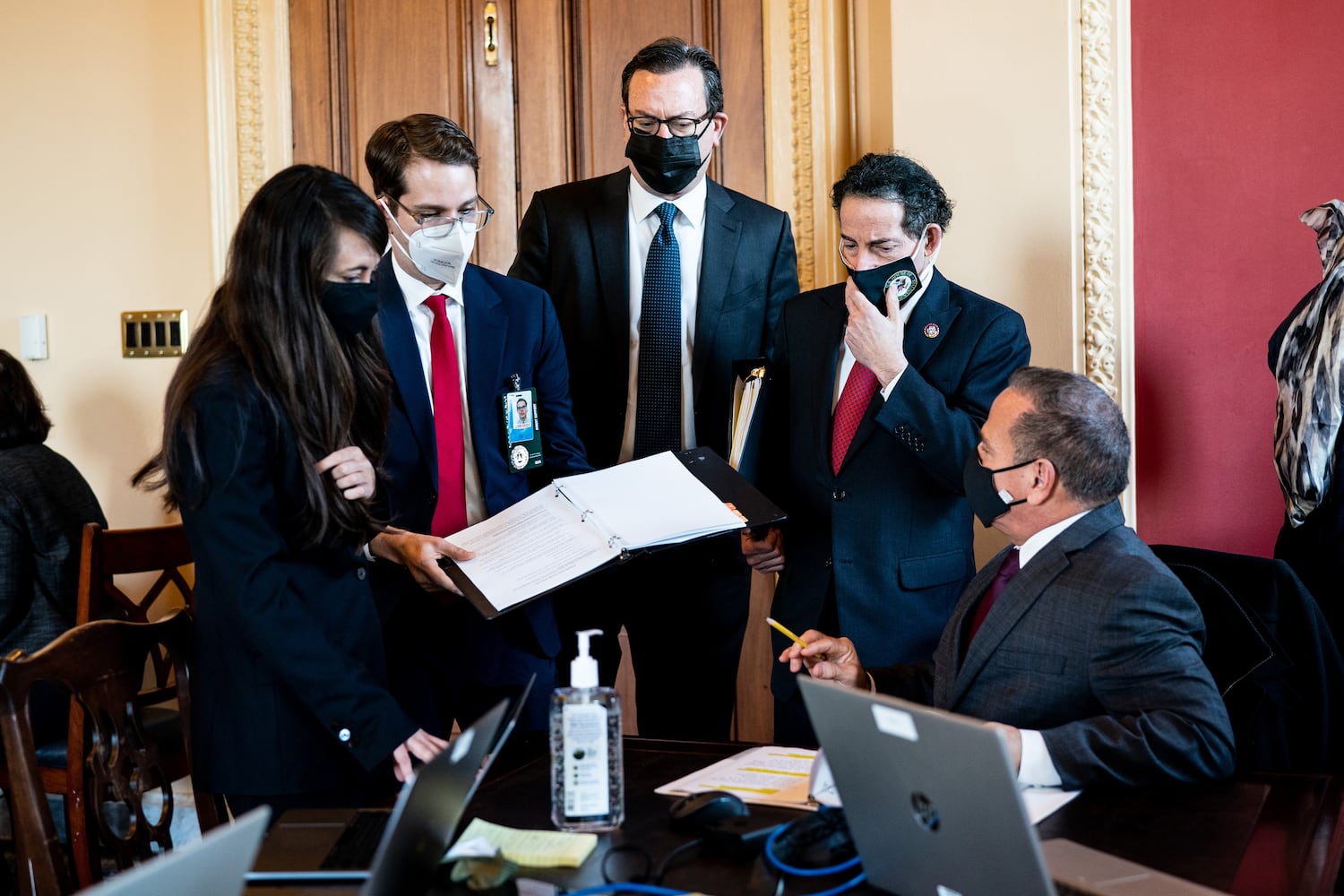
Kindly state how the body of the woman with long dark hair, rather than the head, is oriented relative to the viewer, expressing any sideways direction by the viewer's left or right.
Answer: facing to the right of the viewer

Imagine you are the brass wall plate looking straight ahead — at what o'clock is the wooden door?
The wooden door is roughly at 10 o'clock from the brass wall plate.

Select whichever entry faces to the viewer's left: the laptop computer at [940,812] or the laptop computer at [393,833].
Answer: the laptop computer at [393,833]

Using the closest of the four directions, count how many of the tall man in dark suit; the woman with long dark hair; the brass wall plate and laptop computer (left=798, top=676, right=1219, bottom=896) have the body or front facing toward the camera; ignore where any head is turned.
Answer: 2

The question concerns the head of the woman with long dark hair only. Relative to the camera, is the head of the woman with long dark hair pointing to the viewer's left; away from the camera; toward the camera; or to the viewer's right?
to the viewer's right

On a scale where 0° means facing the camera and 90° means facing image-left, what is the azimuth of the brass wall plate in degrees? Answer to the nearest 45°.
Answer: approximately 0°

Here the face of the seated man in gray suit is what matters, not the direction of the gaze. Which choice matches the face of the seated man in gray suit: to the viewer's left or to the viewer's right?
to the viewer's left

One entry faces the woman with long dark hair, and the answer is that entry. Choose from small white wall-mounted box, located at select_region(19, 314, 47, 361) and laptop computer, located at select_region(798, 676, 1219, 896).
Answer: the small white wall-mounted box

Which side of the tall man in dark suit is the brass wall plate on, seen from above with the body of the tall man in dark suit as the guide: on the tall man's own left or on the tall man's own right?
on the tall man's own right

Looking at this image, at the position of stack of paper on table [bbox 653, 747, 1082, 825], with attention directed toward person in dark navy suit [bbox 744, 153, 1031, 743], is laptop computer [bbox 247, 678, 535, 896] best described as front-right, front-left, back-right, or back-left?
back-left
